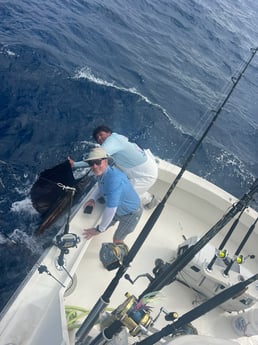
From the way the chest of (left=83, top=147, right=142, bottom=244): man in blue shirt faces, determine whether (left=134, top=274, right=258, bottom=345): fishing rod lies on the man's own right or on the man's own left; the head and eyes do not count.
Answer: on the man's own left

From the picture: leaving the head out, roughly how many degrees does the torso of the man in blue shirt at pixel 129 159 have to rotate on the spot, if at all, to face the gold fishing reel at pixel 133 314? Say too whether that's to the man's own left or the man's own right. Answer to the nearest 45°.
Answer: approximately 90° to the man's own left

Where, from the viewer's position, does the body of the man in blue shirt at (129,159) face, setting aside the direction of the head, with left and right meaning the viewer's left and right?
facing to the left of the viewer

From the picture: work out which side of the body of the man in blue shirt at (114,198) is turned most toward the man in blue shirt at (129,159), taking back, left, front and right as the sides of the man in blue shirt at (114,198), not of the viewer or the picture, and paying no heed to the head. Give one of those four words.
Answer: right

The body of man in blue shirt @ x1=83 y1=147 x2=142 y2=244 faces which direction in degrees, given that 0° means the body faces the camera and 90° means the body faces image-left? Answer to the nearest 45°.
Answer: approximately 90°

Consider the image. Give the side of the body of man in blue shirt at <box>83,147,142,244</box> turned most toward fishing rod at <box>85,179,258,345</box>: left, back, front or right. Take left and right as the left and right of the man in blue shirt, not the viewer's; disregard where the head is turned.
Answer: left

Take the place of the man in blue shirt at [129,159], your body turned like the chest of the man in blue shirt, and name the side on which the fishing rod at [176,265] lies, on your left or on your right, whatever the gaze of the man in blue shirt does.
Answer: on your left
